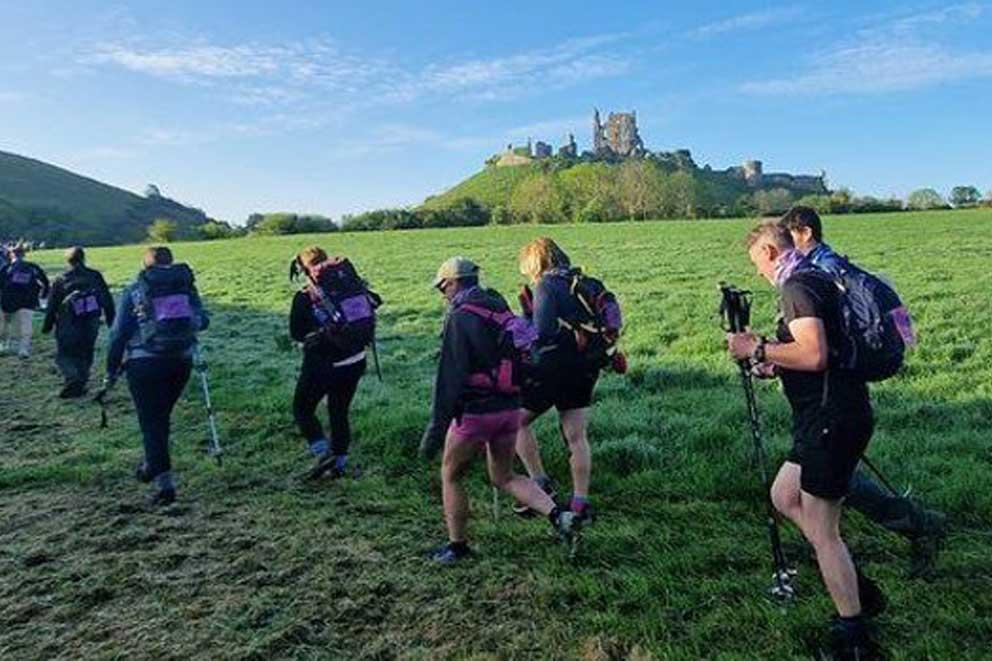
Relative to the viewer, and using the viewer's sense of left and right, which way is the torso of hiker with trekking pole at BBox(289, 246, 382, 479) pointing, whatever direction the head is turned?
facing away from the viewer and to the left of the viewer
